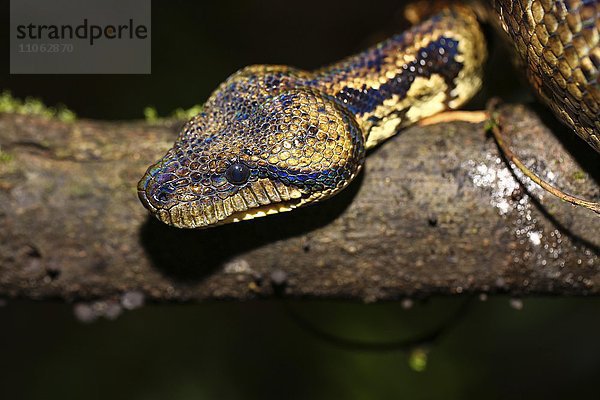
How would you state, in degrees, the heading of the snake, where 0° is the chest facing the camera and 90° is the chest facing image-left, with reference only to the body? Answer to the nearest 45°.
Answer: approximately 45°
